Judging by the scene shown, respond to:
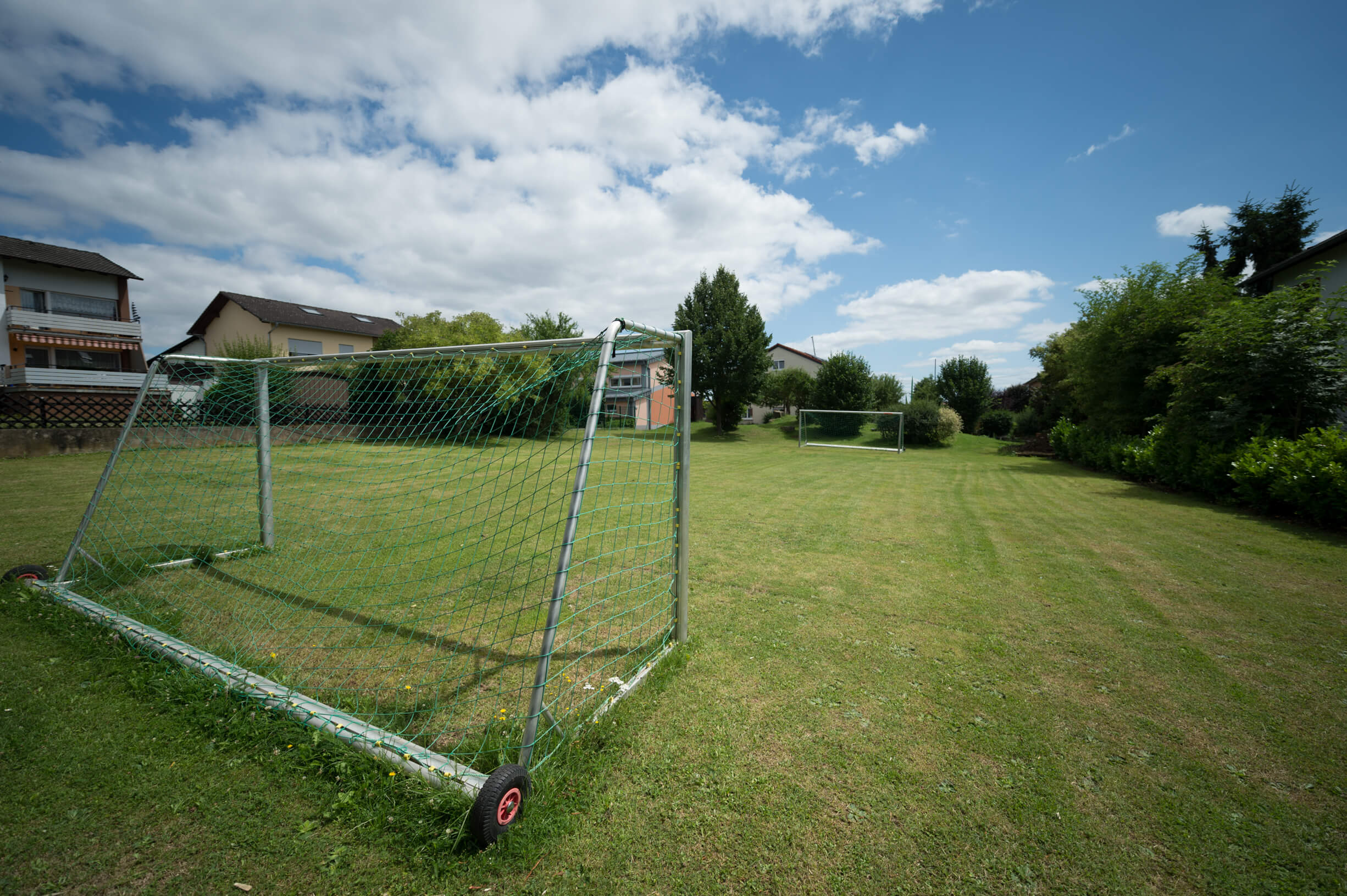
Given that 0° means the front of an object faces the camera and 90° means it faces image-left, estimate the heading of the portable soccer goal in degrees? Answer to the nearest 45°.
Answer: approximately 225°

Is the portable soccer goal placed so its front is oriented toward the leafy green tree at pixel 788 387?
yes

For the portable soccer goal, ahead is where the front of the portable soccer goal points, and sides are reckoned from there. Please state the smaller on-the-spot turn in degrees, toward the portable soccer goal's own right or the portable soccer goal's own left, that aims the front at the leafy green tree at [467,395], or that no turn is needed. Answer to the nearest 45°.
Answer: approximately 45° to the portable soccer goal's own left

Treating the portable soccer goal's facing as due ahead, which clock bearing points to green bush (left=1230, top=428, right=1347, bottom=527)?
The green bush is roughly at 2 o'clock from the portable soccer goal.

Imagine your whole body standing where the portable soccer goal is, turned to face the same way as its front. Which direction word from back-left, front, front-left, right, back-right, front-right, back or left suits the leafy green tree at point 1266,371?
front-right

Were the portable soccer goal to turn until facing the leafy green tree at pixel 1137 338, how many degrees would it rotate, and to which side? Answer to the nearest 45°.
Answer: approximately 45° to its right

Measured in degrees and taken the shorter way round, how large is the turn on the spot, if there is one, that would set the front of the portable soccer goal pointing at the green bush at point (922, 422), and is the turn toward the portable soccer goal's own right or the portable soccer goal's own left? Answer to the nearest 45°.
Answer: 0° — it already faces it

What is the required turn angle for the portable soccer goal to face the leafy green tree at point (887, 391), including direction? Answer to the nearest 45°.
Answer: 0° — it already faces it

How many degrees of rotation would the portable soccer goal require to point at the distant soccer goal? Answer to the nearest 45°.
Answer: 0° — it already faces it

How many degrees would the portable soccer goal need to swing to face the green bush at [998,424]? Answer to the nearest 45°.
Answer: approximately 45° to its right

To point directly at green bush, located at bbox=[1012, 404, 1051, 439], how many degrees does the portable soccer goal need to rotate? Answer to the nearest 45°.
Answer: approximately 45° to its right

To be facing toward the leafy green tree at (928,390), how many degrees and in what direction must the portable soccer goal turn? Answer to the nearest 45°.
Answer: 0° — it already faces it

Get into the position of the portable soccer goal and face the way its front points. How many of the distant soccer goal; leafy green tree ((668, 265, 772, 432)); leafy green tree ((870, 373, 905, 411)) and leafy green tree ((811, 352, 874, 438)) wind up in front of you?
4
